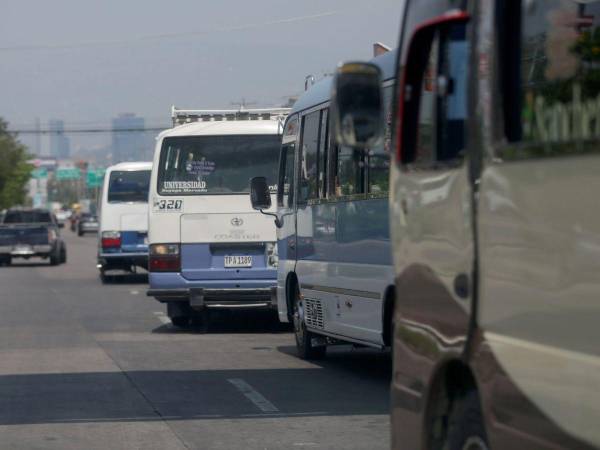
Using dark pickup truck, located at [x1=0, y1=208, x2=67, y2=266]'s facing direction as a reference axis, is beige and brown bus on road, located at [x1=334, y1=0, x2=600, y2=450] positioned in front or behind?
behind

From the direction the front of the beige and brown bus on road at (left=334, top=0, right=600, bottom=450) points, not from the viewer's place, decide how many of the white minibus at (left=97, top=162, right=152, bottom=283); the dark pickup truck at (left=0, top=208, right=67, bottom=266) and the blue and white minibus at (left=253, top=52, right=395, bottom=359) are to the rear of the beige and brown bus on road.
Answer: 0

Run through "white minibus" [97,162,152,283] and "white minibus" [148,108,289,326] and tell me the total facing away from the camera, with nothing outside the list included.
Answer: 2

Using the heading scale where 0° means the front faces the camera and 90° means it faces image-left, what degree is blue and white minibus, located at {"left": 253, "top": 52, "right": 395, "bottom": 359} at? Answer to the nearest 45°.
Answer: approximately 135°

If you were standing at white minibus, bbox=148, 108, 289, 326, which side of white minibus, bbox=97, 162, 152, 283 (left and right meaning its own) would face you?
back

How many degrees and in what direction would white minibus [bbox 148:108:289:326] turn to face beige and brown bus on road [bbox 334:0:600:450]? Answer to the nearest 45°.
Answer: approximately 180°

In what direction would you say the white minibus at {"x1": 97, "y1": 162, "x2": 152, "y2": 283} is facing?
away from the camera

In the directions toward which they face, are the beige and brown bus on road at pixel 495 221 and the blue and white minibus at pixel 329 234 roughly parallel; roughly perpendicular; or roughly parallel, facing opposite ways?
roughly parallel

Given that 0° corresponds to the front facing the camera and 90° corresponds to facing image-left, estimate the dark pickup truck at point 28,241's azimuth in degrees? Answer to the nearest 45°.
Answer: approximately 180°

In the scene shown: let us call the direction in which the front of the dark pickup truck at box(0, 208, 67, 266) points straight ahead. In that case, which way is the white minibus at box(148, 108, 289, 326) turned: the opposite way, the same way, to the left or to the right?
the same way

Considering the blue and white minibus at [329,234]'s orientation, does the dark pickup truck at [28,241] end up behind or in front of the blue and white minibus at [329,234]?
in front

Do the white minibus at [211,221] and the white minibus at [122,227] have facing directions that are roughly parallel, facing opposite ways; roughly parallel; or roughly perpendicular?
roughly parallel

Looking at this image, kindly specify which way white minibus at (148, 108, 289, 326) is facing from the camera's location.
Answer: facing away from the viewer

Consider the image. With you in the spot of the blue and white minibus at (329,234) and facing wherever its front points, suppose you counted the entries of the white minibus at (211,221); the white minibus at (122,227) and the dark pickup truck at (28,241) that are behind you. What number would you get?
0

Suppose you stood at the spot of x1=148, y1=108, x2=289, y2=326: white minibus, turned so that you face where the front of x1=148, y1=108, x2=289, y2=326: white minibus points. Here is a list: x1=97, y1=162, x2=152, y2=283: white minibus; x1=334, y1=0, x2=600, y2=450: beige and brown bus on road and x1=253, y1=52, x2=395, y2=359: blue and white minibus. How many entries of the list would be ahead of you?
1

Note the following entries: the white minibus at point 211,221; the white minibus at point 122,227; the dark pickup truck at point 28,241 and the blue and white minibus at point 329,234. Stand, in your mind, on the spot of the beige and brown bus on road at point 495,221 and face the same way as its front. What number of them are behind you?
0

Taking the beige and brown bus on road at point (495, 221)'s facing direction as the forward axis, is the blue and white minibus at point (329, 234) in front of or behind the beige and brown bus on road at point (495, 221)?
in front

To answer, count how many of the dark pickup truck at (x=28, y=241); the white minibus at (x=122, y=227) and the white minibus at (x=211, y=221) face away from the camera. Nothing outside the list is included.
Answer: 3
